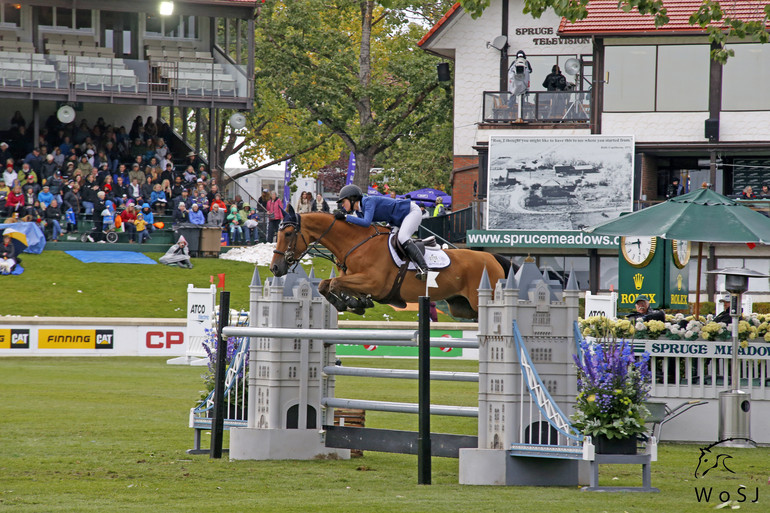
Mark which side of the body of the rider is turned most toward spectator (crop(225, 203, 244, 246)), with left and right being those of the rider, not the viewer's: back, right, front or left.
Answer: right

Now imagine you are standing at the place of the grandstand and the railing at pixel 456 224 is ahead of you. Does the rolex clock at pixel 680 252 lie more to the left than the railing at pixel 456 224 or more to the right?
right

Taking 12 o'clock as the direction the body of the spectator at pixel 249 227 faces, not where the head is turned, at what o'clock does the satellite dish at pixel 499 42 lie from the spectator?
The satellite dish is roughly at 9 o'clock from the spectator.

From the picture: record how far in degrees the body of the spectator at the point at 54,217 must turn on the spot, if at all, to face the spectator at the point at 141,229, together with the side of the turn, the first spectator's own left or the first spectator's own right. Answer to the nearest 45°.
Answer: approximately 45° to the first spectator's own left

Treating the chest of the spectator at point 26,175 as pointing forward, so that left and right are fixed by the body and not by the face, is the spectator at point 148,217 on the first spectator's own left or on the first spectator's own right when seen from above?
on the first spectator's own left

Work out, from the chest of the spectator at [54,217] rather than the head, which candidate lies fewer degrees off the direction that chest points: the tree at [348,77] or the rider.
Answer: the rider

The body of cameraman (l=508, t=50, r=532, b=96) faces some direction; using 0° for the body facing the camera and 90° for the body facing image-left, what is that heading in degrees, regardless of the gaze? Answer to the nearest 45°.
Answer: approximately 0°

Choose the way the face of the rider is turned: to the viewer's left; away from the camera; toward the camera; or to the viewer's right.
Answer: to the viewer's left

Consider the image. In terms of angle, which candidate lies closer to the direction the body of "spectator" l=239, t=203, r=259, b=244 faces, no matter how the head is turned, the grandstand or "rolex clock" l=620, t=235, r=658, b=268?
the rolex clock

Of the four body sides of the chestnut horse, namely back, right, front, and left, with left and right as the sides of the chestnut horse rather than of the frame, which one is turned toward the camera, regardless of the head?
left

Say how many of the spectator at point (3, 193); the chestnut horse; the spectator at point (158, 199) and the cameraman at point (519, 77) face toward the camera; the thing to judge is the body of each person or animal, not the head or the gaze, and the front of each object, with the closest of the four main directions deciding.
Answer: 3

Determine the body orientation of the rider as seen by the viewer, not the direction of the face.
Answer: to the viewer's left

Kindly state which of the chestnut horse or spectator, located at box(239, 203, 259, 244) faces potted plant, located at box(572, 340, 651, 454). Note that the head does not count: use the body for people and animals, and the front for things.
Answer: the spectator

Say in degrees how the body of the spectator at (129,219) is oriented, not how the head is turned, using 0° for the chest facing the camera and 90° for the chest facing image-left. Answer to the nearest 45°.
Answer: approximately 315°
